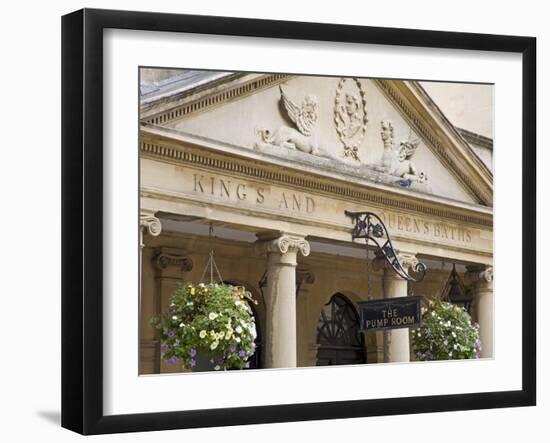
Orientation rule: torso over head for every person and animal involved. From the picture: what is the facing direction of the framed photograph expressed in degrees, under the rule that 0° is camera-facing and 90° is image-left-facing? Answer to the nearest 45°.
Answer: approximately 315°
